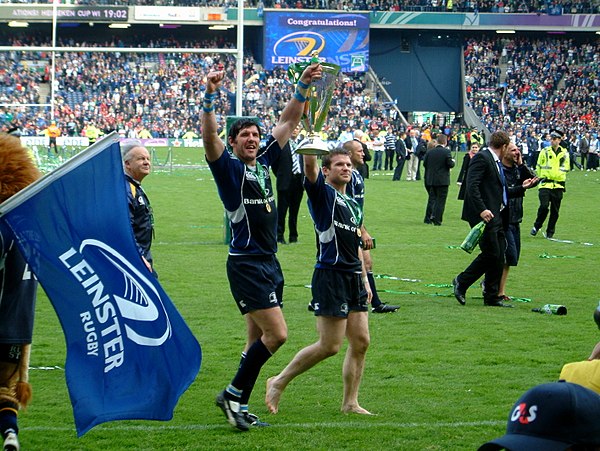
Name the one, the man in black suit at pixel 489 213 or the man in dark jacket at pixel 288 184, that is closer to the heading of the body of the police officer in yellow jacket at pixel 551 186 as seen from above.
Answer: the man in black suit

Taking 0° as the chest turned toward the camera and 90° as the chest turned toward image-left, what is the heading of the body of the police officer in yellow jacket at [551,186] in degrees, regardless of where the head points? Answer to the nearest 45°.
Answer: approximately 0°

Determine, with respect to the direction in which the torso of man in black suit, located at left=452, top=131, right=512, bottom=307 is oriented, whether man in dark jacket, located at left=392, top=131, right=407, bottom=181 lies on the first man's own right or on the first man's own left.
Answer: on the first man's own left

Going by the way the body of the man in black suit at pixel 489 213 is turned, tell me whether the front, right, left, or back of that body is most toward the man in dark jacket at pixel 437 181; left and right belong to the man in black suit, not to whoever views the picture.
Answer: left

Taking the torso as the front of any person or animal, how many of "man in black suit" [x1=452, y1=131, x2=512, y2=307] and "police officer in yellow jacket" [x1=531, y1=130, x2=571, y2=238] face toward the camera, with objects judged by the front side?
1

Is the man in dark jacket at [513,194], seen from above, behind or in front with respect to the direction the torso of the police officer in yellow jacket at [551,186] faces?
in front

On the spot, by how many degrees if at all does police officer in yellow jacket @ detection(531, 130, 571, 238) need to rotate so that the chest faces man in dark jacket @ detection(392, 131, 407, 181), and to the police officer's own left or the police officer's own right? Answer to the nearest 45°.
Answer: approximately 180°

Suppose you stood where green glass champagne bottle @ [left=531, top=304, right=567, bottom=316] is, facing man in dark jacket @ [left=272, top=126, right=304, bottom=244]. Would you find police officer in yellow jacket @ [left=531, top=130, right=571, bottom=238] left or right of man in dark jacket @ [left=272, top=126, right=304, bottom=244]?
right

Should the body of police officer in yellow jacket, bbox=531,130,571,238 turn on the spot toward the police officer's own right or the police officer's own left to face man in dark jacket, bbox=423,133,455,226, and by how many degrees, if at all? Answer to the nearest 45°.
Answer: approximately 135° to the police officer's own right

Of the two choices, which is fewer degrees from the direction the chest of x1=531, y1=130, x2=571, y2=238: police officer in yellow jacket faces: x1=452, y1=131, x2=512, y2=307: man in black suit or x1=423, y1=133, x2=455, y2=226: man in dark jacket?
the man in black suit
